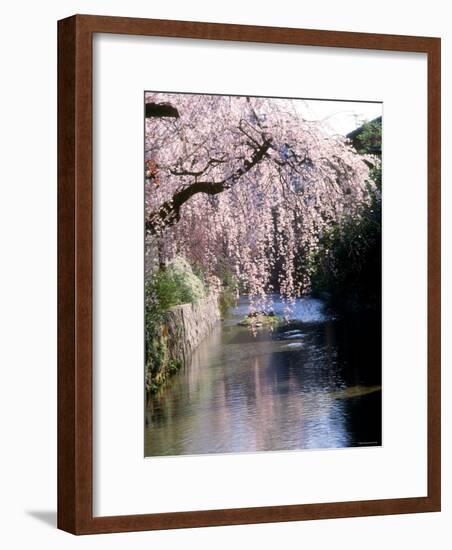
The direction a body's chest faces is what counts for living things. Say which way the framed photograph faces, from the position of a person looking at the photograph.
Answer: facing the viewer and to the right of the viewer
